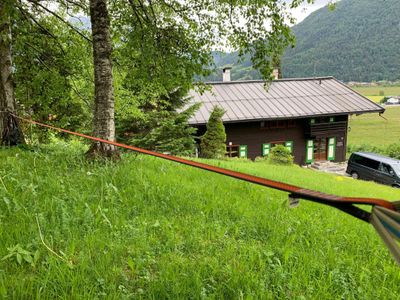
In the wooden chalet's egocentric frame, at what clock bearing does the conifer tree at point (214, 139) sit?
The conifer tree is roughly at 1 o'clock from the wooden chalet.

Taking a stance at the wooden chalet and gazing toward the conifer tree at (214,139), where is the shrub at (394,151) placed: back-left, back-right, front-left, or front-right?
back-left

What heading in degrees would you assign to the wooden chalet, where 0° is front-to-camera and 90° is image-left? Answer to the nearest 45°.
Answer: approximately 0°

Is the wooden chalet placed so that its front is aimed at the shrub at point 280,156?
yes

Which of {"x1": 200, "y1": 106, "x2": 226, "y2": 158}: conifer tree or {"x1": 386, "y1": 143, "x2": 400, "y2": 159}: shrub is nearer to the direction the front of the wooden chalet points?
the conifer tree

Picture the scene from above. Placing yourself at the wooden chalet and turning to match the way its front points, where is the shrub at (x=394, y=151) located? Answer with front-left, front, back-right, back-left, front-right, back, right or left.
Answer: back-left
